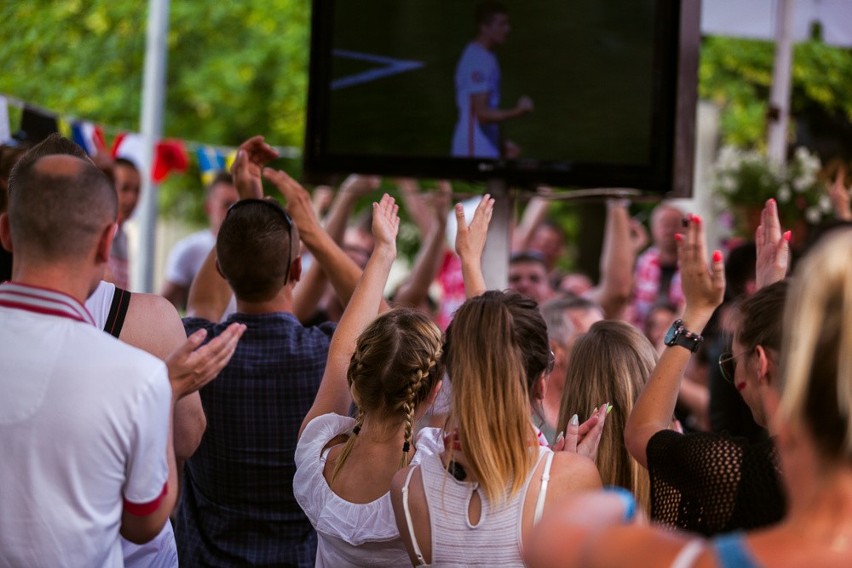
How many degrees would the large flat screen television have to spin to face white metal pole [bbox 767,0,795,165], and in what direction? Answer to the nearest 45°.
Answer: approximately 135° to its left

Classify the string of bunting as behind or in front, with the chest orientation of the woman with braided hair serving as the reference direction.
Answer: in front

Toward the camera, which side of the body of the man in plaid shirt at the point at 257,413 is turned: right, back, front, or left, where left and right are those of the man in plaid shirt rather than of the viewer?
back

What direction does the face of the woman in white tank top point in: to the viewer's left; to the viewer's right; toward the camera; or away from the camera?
away from the camera

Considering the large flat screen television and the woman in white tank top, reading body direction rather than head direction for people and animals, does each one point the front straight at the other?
yes

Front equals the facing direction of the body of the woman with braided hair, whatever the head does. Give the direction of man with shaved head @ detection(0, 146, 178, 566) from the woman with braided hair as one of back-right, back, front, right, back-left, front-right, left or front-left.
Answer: back-left

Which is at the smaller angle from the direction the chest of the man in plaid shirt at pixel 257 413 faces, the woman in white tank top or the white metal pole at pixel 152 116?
the white metal pole

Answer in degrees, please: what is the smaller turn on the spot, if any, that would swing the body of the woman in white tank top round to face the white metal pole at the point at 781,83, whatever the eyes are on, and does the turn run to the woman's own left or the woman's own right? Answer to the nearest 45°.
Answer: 0° — they already face it

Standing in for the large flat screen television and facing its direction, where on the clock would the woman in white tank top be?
The woman in white tank top is roughly at 12 o'clock from the large flat screen television.

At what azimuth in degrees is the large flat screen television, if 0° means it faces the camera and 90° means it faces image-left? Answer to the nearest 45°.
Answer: approximately 0°

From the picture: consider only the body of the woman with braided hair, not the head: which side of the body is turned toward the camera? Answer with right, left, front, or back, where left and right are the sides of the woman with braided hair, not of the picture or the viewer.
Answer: back

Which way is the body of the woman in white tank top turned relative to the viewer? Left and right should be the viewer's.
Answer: facing away from the viewer

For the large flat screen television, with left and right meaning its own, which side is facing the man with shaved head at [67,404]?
front

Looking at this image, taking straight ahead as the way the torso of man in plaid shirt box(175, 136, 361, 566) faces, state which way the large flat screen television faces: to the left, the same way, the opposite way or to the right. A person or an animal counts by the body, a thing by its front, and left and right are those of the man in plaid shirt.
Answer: the opposite way

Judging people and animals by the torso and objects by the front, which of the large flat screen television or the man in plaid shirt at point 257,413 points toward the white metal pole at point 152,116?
the man in plaid shirt

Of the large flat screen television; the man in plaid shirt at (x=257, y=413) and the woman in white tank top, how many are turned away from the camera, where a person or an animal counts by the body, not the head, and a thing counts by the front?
2
